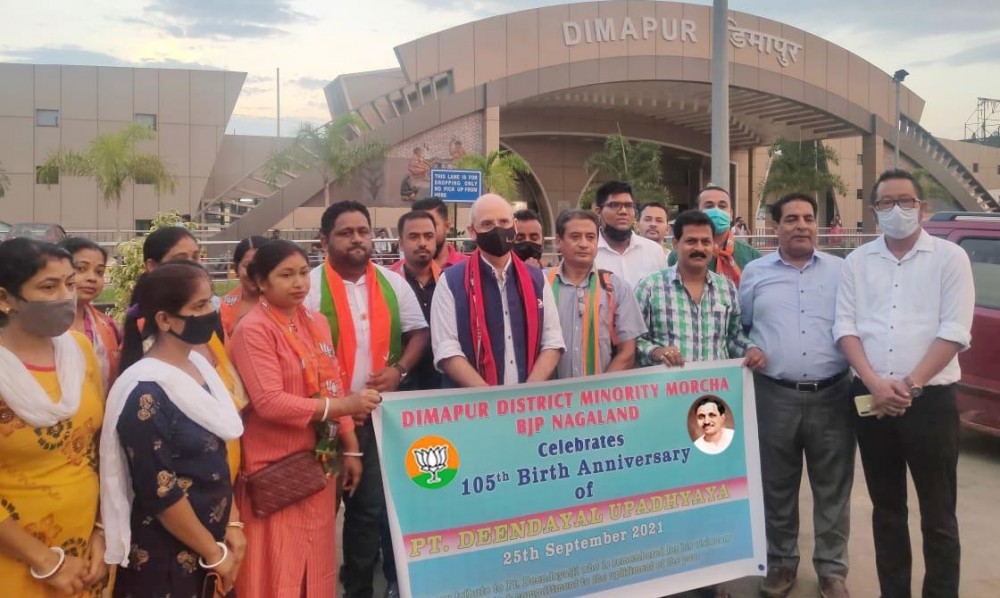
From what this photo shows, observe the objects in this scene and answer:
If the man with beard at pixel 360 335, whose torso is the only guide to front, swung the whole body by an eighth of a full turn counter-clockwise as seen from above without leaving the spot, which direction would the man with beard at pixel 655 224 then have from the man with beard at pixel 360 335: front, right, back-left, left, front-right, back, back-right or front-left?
left

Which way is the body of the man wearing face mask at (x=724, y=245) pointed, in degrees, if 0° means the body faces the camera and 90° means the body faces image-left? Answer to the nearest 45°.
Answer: approximately 0°

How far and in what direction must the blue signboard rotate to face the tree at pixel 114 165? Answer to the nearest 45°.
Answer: approximately 135° to its right

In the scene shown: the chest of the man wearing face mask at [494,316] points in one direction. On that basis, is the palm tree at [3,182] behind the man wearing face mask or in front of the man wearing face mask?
behind

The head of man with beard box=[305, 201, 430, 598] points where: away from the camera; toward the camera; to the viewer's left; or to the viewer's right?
toward the camera

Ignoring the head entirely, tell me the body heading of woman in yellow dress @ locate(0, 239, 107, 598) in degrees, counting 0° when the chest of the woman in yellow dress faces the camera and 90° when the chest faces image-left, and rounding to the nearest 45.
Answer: approximately 315°

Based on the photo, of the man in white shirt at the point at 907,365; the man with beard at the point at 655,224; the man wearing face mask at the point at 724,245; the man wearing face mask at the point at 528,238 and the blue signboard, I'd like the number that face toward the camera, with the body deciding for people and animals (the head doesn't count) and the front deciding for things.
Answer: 5

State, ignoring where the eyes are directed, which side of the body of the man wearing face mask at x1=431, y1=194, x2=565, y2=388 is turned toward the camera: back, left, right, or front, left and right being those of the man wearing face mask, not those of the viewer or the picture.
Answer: front

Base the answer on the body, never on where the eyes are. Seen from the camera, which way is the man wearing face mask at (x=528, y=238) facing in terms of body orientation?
toward the camera

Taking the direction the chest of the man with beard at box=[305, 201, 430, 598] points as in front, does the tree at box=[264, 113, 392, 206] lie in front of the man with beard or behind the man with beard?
behind

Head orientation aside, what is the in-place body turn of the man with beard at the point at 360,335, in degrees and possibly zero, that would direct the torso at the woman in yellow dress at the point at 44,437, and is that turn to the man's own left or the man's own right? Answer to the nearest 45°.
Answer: approximately 45° to the man's own right

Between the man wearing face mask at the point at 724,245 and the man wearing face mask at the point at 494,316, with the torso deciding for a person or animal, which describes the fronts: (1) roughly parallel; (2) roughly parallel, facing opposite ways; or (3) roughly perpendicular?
roughly parallel

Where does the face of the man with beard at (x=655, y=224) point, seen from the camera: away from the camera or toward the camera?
toward the camera

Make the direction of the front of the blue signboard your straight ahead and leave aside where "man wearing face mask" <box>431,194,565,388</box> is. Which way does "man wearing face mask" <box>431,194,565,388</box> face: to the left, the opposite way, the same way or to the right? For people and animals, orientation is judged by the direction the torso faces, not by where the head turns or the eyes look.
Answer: the same way

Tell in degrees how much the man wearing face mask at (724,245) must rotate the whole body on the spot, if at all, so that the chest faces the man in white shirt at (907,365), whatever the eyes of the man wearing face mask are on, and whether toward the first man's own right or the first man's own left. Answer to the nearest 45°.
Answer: approximately 45° to the first man's own left

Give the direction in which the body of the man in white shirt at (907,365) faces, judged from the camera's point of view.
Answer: toward the camera
